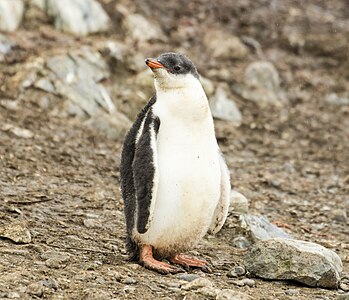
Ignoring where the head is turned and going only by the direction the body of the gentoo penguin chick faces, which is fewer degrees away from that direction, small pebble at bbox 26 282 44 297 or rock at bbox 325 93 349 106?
the small pebble

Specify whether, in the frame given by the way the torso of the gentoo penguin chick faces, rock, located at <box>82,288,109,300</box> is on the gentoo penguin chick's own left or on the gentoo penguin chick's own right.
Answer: on the gentoo penguin chick's own right

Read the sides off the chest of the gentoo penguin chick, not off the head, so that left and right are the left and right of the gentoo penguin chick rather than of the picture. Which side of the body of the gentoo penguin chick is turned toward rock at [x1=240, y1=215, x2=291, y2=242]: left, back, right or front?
left

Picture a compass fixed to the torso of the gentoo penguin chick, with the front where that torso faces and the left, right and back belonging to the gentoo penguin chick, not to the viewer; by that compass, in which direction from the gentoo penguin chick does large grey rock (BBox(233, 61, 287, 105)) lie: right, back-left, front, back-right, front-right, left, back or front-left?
back-left

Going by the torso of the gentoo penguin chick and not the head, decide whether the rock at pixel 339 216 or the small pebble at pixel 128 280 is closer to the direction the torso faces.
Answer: the small pebble

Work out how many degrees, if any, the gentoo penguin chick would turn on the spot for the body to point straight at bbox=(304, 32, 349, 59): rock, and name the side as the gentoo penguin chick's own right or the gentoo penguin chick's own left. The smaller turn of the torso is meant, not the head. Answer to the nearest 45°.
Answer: approximately 135° to the gentoo penguin chick's own left

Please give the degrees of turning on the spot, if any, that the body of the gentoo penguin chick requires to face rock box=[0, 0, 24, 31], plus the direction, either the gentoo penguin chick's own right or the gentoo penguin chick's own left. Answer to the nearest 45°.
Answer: approximately 180°

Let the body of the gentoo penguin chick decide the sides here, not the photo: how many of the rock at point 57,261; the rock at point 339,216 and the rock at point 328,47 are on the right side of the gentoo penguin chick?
1

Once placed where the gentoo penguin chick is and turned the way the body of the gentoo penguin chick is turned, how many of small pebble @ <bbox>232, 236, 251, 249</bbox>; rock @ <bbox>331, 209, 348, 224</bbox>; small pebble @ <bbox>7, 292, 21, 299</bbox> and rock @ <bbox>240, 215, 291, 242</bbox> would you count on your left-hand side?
3

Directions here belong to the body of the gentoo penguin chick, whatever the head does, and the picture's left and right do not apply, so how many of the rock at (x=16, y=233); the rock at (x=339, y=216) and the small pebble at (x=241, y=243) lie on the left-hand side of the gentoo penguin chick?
2

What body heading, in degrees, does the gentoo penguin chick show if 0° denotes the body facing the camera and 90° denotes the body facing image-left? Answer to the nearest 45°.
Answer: approximately 315°

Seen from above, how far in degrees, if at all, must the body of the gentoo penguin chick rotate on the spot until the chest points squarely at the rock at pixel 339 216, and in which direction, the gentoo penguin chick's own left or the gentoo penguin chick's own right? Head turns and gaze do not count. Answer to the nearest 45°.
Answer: approximately 90° to the gentoo penguin chick's own left

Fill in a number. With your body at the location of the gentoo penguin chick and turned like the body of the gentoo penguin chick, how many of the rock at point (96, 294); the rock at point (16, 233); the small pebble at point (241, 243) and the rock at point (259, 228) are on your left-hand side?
2

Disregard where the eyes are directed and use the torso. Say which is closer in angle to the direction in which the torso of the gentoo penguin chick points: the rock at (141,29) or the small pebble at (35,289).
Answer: the small pebble

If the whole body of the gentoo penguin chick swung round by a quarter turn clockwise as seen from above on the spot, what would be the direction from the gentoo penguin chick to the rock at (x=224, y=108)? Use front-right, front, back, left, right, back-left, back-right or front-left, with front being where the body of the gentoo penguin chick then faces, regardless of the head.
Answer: back-right
